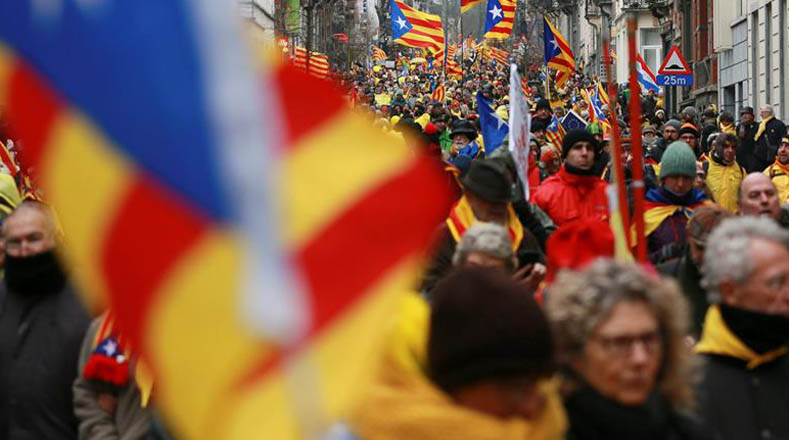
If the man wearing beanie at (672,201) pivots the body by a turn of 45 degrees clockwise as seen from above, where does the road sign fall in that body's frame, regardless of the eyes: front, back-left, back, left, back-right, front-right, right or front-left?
back-right

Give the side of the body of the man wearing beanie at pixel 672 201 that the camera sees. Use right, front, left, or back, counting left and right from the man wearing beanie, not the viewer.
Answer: front

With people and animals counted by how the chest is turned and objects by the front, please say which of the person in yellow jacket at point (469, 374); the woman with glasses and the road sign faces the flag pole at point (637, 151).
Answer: the road sign

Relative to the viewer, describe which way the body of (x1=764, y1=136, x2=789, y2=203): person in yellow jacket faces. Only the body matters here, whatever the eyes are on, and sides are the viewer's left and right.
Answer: facing the viewer and to the left of the viewer

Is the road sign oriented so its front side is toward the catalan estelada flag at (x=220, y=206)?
yes

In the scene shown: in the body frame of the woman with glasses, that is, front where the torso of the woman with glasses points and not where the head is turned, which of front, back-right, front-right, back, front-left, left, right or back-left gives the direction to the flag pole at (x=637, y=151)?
back-left

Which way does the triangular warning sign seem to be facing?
toward the camera

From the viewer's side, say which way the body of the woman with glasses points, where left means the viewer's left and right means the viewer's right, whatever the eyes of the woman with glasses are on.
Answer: facing the viewer and to the right of the viewer
